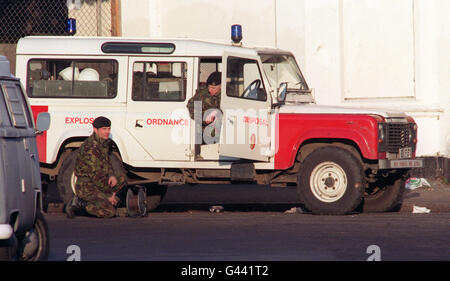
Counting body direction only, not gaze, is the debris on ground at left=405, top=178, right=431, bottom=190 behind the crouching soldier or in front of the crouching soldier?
in front

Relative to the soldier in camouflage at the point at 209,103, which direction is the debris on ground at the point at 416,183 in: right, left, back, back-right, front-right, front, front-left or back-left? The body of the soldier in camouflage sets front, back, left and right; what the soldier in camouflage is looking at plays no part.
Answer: left

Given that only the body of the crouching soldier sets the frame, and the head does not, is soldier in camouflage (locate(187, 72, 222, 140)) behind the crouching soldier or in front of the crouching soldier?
in front

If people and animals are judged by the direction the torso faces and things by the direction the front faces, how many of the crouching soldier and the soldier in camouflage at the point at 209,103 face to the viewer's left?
0

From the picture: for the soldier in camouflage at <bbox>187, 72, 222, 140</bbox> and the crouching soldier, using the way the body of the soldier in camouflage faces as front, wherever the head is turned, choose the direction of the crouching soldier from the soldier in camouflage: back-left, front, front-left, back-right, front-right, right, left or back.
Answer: back-right

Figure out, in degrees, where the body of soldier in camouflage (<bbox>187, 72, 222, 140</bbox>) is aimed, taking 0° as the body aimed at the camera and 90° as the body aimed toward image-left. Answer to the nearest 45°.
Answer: approximately 315°

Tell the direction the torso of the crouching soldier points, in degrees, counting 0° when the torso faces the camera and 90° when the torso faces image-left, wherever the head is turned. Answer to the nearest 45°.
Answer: approximately 270°

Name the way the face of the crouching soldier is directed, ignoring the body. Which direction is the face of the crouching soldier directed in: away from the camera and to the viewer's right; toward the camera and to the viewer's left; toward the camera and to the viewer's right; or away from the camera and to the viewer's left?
toward the camera and to the viewer's right

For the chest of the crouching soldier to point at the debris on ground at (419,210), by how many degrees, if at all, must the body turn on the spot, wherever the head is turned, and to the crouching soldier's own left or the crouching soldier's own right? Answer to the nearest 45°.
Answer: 0° — they already face it

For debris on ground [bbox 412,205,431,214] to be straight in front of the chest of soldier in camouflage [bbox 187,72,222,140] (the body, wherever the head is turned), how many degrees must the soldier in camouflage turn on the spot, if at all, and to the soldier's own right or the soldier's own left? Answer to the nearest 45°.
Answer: approximately 45° to the soldier's own left
